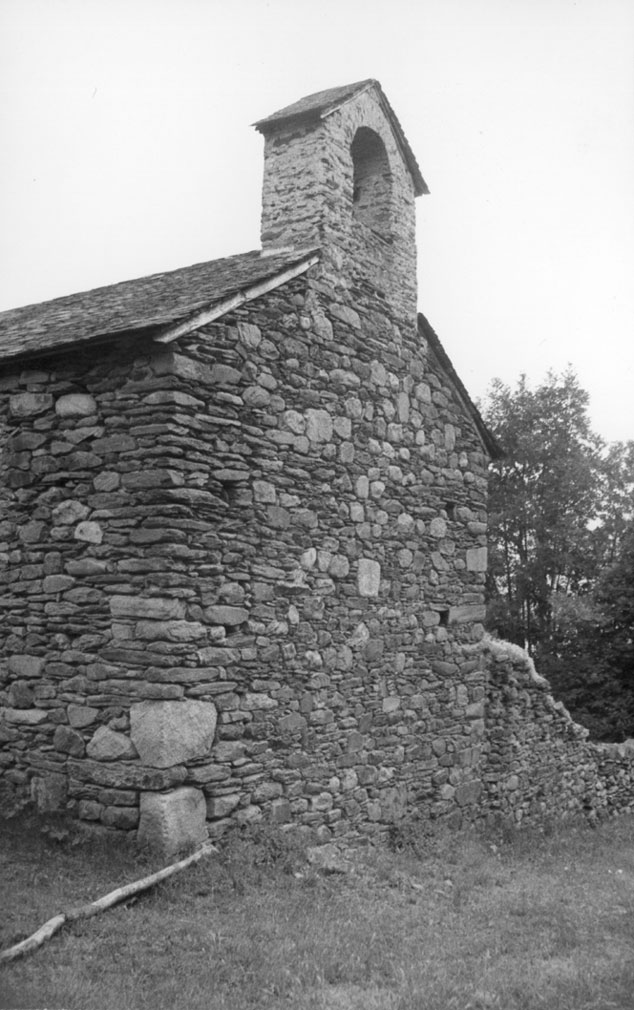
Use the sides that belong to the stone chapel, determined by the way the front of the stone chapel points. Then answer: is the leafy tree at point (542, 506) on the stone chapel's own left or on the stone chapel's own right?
on the stone chapel's own left

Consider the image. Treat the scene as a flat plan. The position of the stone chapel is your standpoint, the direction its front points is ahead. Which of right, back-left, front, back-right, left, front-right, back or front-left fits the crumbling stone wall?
left

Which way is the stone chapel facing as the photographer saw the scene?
facing the viewer and to the right of the viewer

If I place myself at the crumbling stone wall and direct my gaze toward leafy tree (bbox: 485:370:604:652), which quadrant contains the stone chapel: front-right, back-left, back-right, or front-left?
back-left

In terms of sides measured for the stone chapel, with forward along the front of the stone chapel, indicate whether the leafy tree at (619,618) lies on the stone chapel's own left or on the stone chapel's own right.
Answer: on the stone chapel's own left
